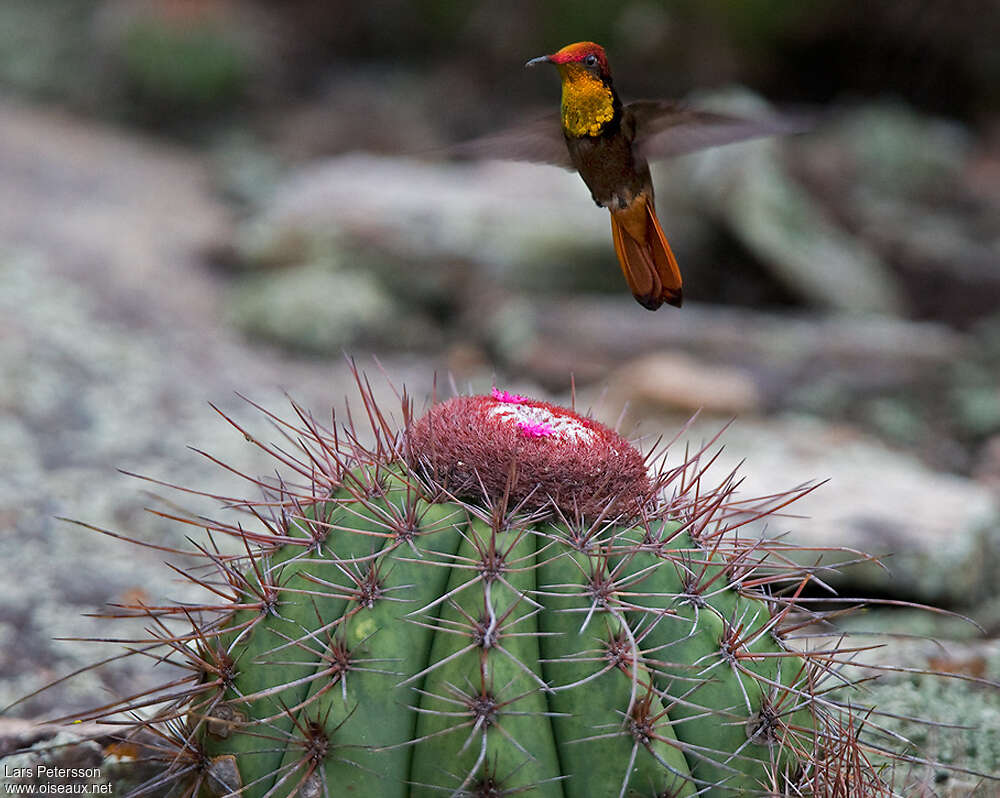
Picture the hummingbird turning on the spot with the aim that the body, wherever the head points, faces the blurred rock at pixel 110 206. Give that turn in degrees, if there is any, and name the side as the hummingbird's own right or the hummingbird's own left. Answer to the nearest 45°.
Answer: approximately 90° to the hummingbird's own right

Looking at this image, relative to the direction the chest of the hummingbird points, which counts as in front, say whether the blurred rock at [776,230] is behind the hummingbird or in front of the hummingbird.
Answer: behind

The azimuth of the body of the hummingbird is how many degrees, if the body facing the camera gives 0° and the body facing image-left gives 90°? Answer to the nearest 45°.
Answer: approximately 45°

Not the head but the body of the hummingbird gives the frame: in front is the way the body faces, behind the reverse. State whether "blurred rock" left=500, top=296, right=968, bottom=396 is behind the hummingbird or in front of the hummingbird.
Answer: behind

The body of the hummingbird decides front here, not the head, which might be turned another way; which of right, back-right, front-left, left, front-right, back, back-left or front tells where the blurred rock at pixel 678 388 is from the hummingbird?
back-right

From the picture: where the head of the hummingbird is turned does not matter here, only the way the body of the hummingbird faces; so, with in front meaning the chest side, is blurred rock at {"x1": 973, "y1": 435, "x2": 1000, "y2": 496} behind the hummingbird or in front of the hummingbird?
behind

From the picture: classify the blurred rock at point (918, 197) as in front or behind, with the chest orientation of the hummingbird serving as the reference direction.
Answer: behind
